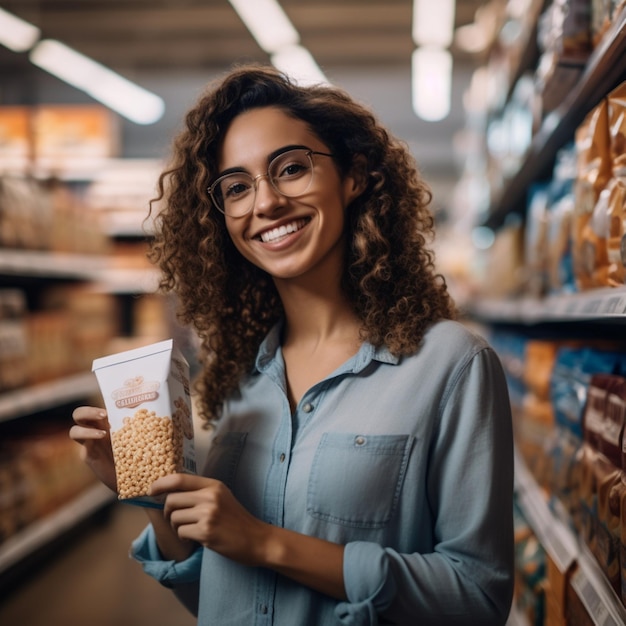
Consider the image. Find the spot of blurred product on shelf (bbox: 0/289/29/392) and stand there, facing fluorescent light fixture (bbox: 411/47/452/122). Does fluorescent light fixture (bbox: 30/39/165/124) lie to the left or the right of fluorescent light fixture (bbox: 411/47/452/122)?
left

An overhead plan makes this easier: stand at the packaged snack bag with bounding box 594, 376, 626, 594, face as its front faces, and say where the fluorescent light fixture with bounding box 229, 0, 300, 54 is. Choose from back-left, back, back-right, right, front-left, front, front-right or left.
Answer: front-right

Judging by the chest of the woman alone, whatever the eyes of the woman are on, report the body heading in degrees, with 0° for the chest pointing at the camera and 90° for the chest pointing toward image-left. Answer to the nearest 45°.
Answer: approximately 45°

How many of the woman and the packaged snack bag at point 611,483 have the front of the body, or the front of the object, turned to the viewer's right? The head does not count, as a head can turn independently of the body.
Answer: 0

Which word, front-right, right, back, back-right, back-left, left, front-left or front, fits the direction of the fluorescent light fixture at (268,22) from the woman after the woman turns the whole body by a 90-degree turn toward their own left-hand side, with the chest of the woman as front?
back-left

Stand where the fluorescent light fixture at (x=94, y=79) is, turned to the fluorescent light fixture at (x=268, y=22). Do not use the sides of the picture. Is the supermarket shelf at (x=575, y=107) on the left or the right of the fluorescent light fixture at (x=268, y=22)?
right

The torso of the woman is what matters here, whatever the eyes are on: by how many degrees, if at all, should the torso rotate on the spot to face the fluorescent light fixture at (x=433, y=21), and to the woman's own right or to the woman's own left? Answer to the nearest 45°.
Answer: approximately 135° to the woman's own right

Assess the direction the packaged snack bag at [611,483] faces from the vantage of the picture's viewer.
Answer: facing to the left of the viewer

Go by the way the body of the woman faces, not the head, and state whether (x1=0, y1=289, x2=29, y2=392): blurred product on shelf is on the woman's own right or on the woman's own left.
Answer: on the woman's own right

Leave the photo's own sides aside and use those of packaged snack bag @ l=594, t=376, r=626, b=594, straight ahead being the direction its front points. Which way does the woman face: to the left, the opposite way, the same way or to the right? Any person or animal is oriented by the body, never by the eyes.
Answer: to the left
